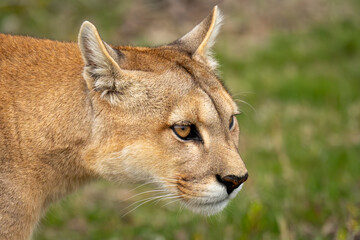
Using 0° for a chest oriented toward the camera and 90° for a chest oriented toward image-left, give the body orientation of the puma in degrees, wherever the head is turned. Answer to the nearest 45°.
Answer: approximately 270°
